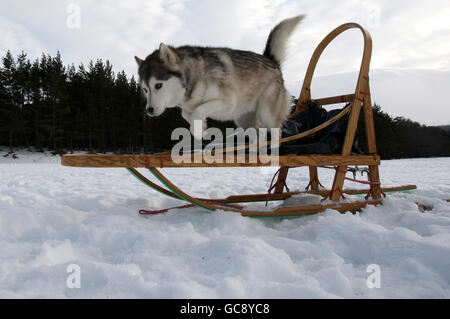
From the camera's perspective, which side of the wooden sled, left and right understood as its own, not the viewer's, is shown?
left

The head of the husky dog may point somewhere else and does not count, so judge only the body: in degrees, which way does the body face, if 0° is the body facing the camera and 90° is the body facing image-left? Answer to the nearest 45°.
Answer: approximately 90°

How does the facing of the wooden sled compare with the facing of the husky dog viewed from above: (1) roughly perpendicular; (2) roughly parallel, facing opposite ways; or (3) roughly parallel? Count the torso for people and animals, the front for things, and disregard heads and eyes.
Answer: roughly parallel
